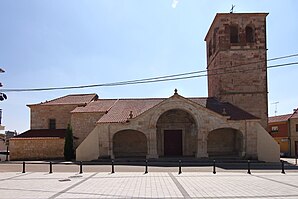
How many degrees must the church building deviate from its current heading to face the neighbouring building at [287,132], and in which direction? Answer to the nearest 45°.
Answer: approximately 135° to its left

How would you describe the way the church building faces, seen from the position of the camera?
facing the viewer
